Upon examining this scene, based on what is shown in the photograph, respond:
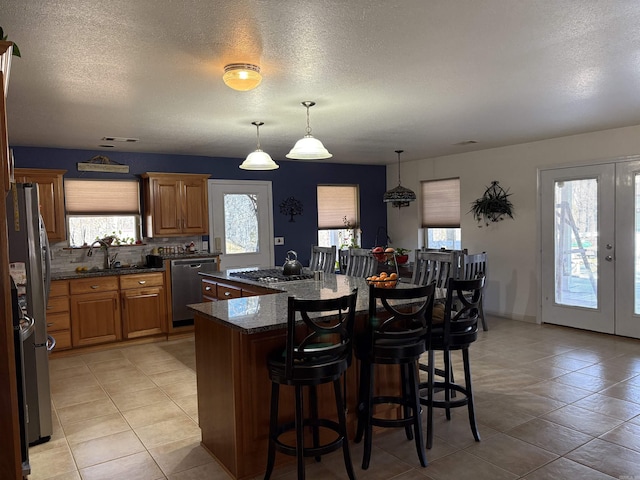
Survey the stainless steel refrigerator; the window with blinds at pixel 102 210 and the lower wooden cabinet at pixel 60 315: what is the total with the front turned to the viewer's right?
1

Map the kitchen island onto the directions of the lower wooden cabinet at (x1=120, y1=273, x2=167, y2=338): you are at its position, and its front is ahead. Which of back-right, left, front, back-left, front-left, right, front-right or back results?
front

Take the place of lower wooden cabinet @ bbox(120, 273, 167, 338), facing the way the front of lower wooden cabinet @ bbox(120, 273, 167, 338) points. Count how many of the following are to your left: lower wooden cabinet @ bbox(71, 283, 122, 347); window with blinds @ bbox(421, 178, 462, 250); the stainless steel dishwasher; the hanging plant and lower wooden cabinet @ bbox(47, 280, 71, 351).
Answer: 3

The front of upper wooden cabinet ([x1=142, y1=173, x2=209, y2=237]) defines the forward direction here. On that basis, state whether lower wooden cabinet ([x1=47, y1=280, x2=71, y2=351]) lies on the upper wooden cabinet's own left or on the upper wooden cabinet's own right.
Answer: on the upper wooden cabinet's own right

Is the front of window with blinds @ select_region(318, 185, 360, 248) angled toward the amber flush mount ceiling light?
yes

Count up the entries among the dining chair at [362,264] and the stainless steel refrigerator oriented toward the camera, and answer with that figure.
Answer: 0

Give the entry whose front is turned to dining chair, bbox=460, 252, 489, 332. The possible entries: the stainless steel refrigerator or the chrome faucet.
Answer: the stainless steel refrigerator

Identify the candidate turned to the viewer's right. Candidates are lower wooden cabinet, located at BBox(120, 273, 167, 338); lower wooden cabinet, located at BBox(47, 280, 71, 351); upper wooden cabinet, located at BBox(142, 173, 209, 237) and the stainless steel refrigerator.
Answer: the stainless steel refrigerator

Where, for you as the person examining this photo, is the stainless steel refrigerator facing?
facing to the right of the viewer

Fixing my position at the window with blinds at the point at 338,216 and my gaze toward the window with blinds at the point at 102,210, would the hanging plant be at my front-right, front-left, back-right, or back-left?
back-left

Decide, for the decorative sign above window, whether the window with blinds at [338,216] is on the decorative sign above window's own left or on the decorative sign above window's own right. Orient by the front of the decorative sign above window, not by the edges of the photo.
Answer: on the decorative sign above window's own left

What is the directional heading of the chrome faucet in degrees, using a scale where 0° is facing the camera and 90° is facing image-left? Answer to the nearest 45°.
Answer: approximately 45°

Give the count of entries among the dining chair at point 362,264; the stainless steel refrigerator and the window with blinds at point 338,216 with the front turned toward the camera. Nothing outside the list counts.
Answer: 1

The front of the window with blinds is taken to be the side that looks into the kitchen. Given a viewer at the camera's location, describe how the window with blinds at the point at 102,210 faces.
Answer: facing the viewer

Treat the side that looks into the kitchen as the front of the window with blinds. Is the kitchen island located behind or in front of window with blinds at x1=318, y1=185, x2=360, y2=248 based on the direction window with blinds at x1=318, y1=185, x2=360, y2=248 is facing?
in front

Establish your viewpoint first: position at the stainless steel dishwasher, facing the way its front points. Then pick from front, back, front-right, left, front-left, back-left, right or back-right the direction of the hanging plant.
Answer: left

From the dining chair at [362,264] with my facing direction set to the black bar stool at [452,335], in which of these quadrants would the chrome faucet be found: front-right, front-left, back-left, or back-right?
back-right

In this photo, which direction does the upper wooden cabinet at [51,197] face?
toward the camera

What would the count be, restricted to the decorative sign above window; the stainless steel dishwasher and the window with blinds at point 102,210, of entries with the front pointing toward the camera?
3
